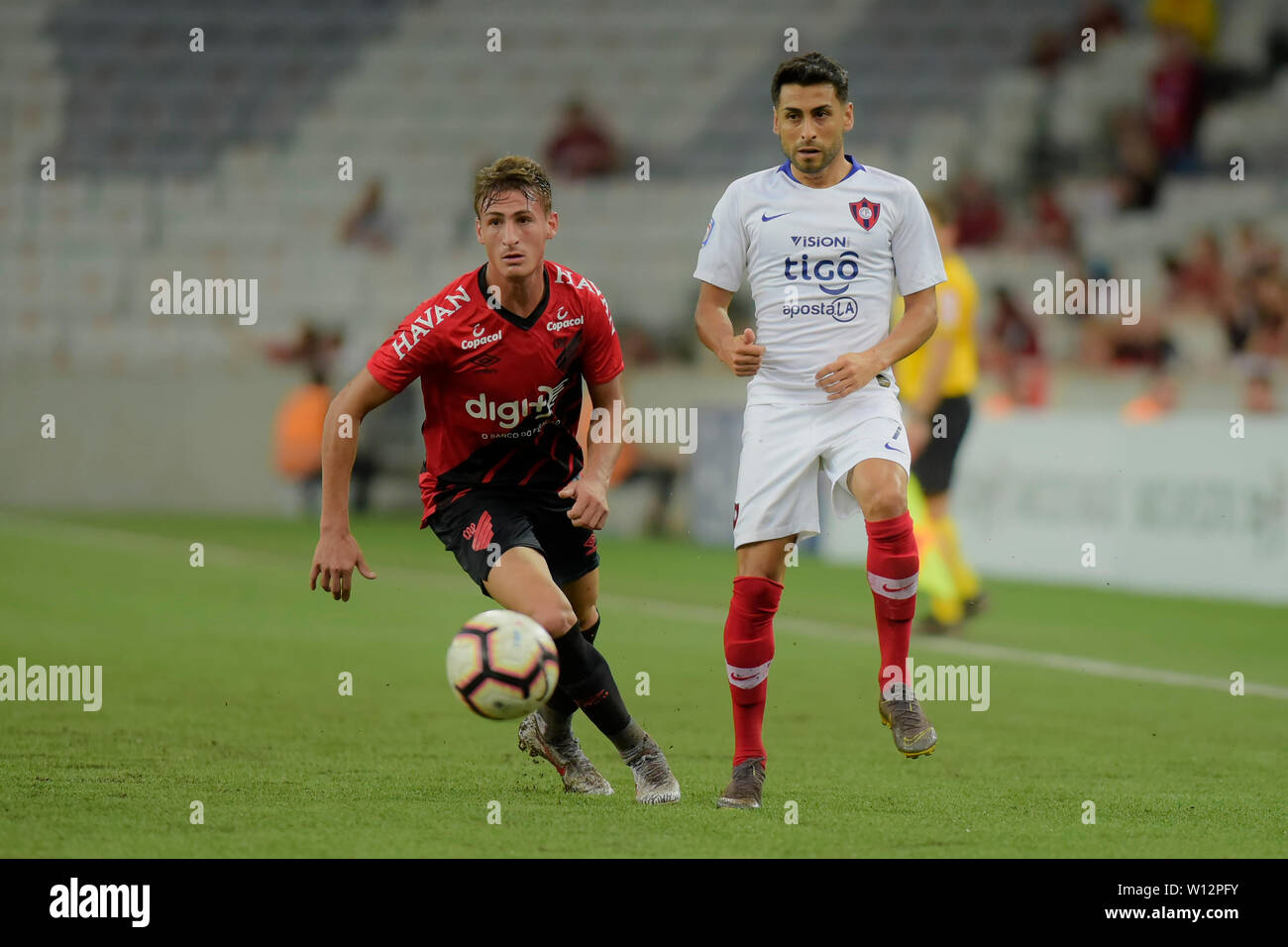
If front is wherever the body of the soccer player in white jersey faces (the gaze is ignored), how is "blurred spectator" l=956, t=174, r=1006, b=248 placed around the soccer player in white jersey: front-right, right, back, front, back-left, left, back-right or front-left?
back

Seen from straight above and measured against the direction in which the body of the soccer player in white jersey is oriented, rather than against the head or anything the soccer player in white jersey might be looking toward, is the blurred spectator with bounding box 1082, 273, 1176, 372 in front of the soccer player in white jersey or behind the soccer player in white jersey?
behind

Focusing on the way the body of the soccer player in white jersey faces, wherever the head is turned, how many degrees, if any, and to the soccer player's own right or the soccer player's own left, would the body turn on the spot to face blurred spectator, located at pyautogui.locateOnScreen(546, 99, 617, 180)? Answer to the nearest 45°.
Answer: approximately 180°

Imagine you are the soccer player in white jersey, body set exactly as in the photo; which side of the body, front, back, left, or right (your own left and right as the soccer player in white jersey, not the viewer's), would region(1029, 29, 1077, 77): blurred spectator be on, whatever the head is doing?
back

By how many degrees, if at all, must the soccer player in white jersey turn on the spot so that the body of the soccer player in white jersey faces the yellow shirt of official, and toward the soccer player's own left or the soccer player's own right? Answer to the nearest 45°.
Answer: approximately 180°

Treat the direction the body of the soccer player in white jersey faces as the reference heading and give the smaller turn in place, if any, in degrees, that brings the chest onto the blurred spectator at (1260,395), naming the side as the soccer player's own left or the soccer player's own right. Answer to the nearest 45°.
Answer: approximately 180°

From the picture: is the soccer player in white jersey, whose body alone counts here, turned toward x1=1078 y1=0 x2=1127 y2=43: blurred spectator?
no

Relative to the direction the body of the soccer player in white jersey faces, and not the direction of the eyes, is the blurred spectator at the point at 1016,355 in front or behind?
behind

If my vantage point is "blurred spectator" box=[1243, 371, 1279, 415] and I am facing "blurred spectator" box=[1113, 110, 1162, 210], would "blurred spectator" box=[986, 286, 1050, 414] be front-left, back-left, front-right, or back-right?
front-left

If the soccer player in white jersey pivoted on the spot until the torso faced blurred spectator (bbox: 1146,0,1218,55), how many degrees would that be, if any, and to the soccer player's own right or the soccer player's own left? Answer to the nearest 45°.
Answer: approximately 180°

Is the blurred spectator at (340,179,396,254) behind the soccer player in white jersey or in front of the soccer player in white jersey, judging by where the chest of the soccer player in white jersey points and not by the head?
behind

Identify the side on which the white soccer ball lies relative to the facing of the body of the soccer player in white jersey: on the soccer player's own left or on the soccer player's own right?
on the soccer player's own right

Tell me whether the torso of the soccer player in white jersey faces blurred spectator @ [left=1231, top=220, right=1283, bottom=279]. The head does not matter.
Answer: no

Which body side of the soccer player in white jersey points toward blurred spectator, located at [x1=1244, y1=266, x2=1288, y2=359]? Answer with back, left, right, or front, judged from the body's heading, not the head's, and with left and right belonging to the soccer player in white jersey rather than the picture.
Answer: back

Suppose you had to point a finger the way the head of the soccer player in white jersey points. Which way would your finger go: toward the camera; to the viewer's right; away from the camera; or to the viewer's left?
toward the camera

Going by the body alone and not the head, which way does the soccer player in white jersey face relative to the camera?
toward the camera
